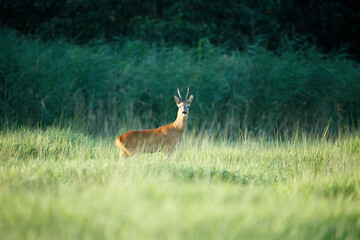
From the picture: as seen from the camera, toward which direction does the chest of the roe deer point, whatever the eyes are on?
to the viewer's right
